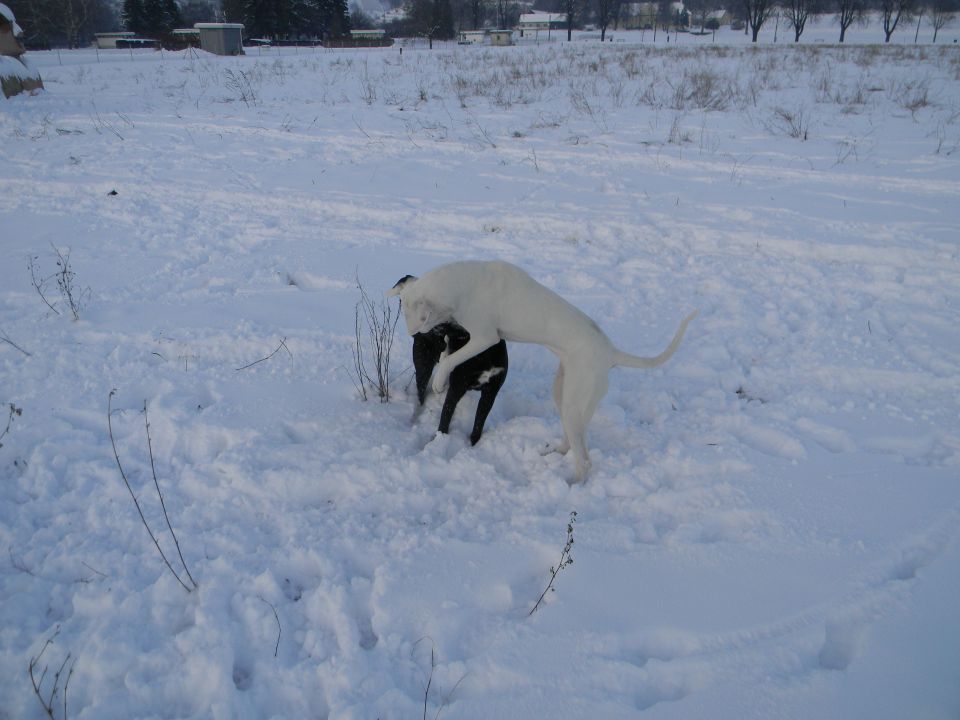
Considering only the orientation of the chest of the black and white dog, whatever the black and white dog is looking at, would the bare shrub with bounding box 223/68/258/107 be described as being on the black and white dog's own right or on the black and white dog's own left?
on the black and white dog's own right

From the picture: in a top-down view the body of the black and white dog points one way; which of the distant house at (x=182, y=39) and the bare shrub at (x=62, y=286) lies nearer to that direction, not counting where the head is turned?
the bare shrub

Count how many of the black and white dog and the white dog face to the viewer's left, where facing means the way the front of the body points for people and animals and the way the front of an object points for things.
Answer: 2

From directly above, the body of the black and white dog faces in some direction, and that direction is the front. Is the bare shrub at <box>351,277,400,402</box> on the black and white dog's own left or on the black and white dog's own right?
on the black and white dog's own right

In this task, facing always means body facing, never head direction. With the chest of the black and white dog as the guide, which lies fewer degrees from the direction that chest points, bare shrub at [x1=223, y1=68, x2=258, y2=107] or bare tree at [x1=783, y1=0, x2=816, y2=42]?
the bare shrub

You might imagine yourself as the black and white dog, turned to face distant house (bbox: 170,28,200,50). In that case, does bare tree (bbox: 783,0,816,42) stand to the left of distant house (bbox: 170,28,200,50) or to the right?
right

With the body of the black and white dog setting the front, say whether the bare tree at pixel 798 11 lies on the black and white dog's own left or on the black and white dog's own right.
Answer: on the black and white dog's own right

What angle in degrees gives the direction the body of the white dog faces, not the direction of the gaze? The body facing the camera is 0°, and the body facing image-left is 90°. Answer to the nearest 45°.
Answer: approximately 90°

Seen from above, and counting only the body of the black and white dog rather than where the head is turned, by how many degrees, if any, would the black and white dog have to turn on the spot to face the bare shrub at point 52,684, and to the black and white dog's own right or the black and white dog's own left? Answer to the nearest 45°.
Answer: approximately 45° to the black and white dog's own left

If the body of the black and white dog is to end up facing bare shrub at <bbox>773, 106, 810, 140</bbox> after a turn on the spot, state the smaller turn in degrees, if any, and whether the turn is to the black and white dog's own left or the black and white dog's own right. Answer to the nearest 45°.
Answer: approximately 135° to the black and white dog's own right

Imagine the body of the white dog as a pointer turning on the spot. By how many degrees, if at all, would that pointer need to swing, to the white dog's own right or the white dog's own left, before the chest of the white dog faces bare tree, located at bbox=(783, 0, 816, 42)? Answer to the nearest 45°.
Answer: approximately 90° to the white dog's own right

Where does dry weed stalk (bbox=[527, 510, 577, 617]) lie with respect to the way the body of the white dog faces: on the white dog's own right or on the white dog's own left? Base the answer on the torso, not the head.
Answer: on the white dog's own left

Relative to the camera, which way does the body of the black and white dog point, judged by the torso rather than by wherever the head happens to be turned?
to the viewer's left
